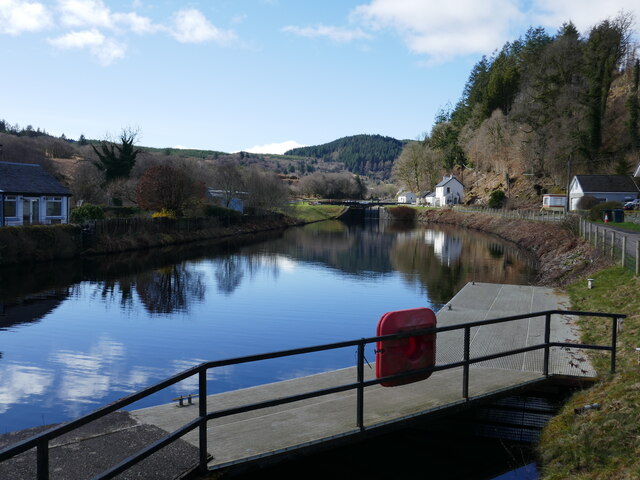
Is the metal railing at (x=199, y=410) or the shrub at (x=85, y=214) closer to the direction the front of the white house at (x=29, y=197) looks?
the metal railing

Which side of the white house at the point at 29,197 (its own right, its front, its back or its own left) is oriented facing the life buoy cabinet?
front

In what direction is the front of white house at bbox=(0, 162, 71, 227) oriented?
toward the camera

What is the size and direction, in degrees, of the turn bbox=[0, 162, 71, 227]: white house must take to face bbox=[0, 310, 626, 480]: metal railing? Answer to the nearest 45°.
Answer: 0° — it already faces it

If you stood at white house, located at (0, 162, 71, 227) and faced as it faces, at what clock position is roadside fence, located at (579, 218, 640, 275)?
The roadside fence is roughly at 11 o'clock from the white house.

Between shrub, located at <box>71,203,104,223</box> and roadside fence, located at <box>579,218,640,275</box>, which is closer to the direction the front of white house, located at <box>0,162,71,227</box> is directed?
the roadside fence
